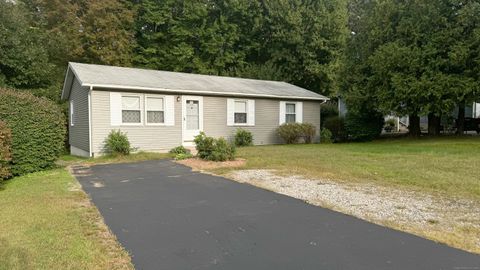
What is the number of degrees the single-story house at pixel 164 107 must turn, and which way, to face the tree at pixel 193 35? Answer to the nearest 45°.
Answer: approximately 135° to its left

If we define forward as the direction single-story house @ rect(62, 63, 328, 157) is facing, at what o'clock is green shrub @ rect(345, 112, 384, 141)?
The green shrub is roughly at 10 o'clock from the single-story house.

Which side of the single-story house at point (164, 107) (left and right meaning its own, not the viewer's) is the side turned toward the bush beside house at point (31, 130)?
right

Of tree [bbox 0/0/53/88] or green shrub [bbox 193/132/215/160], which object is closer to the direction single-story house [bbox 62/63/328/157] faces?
the green shrub

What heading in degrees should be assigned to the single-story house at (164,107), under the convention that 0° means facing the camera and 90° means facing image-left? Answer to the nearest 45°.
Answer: approximately 315°

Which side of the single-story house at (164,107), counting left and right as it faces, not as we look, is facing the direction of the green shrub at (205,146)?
front

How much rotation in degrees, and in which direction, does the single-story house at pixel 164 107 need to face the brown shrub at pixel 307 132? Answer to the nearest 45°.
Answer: approximately 45° to its left

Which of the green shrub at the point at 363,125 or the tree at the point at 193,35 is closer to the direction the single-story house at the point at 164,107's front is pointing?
the green shrub
